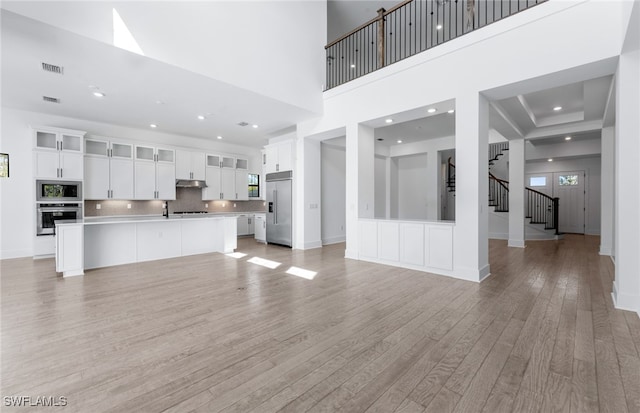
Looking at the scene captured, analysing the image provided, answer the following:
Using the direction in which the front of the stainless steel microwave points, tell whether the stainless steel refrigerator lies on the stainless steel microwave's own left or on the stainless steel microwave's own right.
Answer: on the stainless steel microwave's own left

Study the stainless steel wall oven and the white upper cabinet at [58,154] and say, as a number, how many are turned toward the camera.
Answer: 2

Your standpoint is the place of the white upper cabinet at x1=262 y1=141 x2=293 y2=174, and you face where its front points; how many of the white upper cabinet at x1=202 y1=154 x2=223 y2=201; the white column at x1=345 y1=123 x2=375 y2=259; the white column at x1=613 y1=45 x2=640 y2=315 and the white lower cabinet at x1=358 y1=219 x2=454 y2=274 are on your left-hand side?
3

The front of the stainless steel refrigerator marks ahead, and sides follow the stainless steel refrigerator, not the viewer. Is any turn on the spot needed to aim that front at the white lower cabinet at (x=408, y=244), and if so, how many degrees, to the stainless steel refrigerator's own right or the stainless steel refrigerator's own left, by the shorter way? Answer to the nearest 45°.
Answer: approximately 90° to the stainless steel refrigerator's own left

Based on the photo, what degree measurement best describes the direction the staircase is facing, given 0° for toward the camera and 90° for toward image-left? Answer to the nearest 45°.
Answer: approximately 270°

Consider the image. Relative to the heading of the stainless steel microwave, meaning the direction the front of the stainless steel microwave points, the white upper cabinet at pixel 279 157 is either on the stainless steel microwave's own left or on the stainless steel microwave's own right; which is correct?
on the stainless steel microwave's own left

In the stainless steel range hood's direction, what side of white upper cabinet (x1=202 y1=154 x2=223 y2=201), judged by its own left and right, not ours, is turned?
right

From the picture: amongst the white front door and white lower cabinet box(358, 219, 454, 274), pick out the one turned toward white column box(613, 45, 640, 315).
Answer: the white front door
